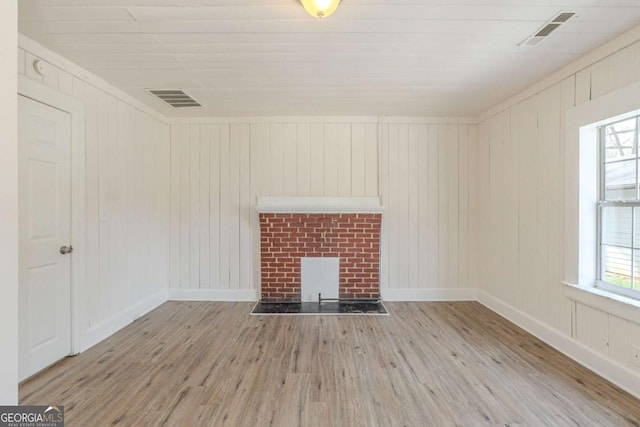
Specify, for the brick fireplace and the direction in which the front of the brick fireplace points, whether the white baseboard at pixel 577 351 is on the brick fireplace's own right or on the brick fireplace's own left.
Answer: on the brick fireplace's own left

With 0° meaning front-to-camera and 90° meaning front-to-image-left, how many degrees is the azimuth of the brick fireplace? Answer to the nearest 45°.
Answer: approximately 0°

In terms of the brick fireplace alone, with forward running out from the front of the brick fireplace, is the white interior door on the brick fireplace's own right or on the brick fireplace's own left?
on the brick fireplace's own right

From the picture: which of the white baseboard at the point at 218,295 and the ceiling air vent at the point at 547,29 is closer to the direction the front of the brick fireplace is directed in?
the ceiling air vent

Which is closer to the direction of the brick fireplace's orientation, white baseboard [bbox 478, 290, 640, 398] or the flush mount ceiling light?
the flush mount ceiling light

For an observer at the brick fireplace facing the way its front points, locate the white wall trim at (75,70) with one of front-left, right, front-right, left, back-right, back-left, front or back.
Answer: front-right

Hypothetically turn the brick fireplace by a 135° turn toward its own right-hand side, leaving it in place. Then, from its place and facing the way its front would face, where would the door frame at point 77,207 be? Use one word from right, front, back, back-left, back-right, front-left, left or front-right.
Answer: left

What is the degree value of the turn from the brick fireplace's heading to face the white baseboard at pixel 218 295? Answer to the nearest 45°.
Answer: approximately 90° to its right

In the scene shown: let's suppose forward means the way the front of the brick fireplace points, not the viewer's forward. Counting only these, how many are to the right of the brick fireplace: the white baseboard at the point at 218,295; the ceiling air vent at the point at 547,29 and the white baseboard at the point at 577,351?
1

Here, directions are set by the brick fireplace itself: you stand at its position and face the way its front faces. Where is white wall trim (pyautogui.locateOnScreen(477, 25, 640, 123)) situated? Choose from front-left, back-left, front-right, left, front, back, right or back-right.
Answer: front-left

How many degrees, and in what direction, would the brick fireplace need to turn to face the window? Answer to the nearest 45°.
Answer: approximately 45° to its left

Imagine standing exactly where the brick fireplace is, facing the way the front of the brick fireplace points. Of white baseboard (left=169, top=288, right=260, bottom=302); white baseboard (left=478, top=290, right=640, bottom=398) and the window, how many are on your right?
1
